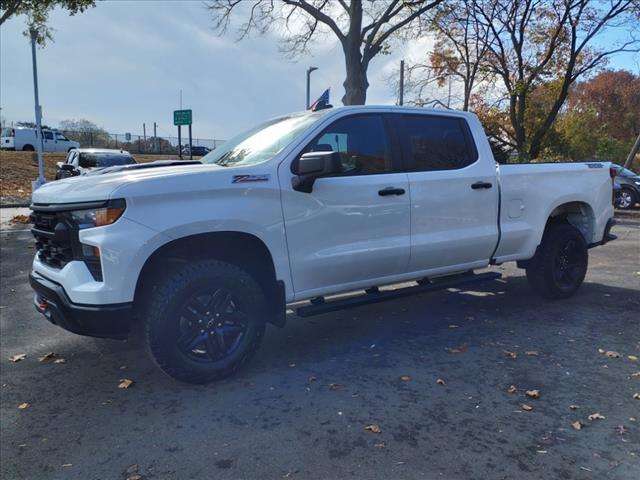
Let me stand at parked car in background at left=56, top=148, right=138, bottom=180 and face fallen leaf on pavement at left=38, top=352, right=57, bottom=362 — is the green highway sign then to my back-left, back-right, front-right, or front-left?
back-left

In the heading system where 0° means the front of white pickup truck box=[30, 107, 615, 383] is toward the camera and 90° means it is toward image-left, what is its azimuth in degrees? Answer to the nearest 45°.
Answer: approximately 45°

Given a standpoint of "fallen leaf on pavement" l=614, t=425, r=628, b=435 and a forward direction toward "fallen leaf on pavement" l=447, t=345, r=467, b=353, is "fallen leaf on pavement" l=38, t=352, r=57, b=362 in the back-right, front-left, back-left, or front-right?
front-left

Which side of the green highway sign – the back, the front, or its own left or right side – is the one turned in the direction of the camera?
front

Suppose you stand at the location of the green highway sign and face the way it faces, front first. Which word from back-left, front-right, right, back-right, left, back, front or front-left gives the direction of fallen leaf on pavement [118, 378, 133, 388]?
front

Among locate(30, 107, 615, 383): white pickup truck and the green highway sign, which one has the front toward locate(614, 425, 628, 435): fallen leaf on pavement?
the green highway sign

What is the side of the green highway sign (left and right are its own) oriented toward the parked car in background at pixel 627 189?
left

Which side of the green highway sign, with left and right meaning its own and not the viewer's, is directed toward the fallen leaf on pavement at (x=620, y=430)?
front

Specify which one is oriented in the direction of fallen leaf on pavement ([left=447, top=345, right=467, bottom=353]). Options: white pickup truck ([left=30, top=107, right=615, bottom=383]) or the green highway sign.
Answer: the green highway sign

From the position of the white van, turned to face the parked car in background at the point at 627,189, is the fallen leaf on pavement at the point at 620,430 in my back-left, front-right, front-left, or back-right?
front-right

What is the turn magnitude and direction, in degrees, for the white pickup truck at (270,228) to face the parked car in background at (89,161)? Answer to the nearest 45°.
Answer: approximately 90° to its right

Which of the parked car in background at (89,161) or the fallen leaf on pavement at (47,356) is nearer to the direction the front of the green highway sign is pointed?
the fallen leaf on pavement

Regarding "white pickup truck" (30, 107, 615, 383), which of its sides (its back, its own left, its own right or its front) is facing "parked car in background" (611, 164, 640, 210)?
back

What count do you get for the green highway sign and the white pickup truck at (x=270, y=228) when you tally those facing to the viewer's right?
0
